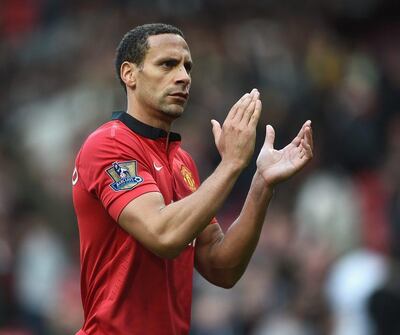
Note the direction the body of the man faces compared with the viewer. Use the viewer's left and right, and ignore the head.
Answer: facing the viewer and to the right of the viewer
